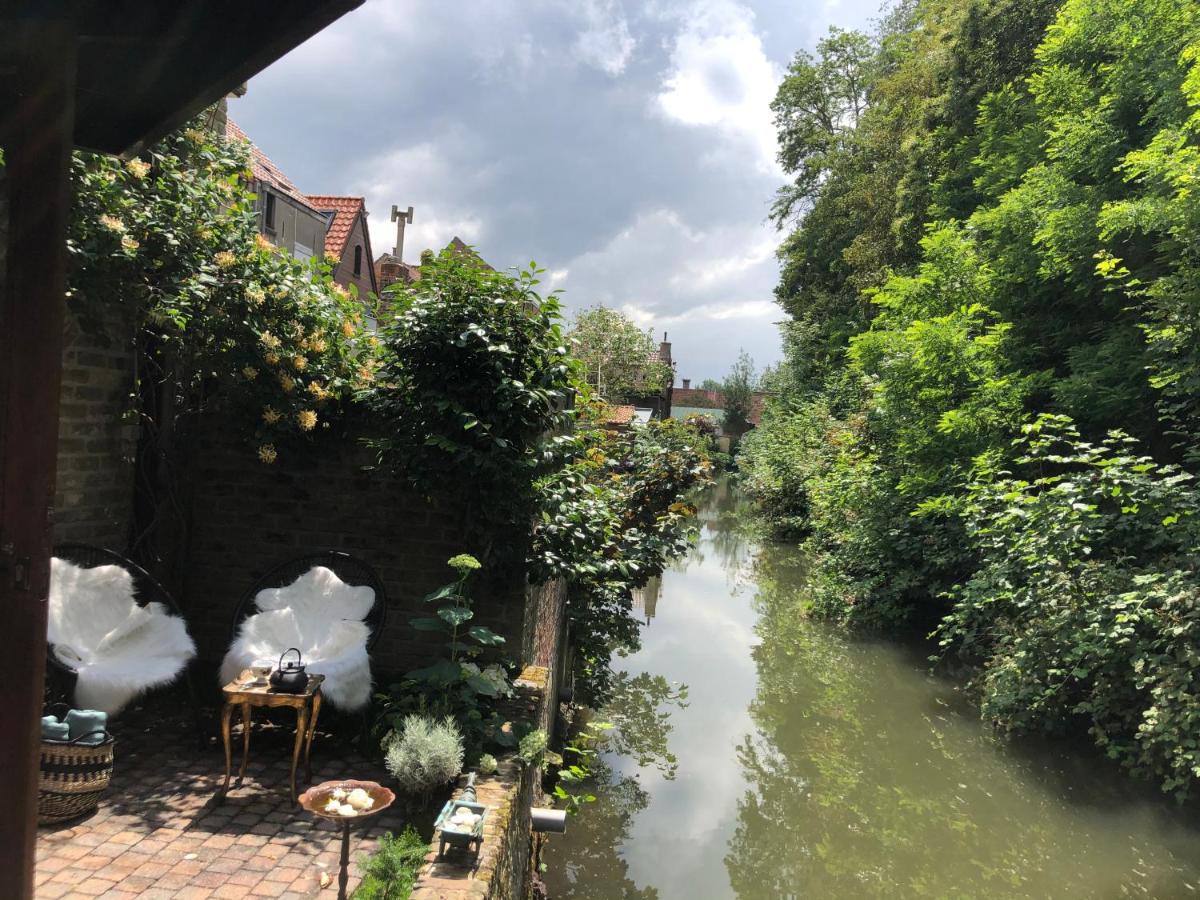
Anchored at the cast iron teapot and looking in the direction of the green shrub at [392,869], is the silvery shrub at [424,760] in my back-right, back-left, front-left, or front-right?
front-left

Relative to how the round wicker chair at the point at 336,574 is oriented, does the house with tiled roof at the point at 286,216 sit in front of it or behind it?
behind

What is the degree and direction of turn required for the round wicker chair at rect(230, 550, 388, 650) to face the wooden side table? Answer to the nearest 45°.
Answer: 0° — it already faces it

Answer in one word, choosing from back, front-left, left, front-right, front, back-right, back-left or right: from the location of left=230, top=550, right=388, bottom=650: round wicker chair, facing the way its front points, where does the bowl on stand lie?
front

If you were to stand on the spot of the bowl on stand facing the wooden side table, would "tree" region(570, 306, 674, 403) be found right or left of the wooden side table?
right

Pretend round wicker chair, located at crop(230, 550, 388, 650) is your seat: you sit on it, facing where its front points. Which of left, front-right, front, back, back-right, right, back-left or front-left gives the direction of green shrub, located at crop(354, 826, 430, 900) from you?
front

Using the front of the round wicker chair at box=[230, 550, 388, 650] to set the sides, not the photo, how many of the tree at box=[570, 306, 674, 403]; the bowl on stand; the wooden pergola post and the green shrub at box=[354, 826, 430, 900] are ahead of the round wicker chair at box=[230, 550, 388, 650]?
3

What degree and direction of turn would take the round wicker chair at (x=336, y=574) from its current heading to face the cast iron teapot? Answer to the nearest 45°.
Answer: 0° — it already faces it

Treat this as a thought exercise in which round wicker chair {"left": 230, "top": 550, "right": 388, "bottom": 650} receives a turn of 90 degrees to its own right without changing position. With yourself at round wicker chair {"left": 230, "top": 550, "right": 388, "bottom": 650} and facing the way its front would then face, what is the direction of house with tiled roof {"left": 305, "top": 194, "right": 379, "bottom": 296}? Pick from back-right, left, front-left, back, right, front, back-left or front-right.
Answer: right

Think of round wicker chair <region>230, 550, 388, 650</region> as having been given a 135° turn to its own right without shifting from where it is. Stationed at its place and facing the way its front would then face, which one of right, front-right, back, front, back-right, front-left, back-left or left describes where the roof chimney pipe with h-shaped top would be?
front-right

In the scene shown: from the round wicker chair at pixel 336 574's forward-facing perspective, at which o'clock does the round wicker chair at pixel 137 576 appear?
the round wicker chair at pixel 137 576 is roughly at 3 o'clock from the round wicker chair at pixel 336 574.

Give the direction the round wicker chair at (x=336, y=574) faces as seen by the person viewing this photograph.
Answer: facing the viewer
